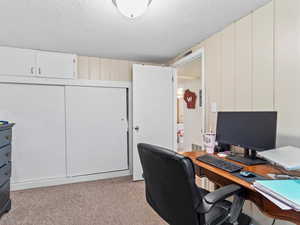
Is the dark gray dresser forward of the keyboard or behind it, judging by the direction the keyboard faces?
forward

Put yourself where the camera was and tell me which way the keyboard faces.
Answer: facing the viewer and to the left of the viewer

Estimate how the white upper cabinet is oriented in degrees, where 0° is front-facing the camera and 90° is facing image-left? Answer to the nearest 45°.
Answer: approximately 315°

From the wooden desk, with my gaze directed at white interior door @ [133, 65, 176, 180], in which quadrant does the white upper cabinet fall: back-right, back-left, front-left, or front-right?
front-left

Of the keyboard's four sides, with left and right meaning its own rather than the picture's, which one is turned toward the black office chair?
front

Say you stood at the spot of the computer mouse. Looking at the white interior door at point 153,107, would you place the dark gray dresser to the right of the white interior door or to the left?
left

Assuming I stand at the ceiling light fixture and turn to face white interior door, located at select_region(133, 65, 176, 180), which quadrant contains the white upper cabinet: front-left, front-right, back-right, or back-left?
front-left

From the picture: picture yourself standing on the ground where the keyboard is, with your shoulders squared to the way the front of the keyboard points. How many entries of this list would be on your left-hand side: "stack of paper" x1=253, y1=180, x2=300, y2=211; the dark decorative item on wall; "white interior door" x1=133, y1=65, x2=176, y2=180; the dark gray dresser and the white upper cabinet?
1

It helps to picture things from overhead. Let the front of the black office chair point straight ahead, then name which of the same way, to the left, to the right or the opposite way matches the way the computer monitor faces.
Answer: the opposite way

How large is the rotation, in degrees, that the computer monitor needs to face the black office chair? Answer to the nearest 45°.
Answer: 0° — it already faces it

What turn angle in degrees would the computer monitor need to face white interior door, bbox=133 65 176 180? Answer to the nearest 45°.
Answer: approximately 90° to its right

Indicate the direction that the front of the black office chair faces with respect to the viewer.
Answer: facing away from the viewer and to the right of the viewer

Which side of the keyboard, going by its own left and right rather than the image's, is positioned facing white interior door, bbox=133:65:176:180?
right
